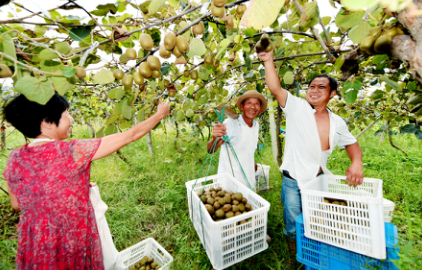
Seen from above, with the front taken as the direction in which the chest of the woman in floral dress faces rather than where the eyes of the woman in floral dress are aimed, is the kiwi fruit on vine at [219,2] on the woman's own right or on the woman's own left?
on the woman's own right

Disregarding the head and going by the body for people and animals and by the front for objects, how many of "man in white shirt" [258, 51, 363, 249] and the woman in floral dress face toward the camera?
1

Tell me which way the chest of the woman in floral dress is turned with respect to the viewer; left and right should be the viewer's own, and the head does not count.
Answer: facing away from the viewer and to the right of the viewer

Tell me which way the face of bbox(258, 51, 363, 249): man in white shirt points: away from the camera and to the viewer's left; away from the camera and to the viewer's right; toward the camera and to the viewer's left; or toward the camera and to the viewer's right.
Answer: toward the camera and to the viewer's left

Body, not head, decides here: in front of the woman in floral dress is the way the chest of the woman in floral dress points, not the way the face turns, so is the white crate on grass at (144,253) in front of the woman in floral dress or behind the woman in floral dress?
in front

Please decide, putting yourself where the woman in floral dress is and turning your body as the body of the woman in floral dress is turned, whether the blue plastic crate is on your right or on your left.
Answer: on your right
